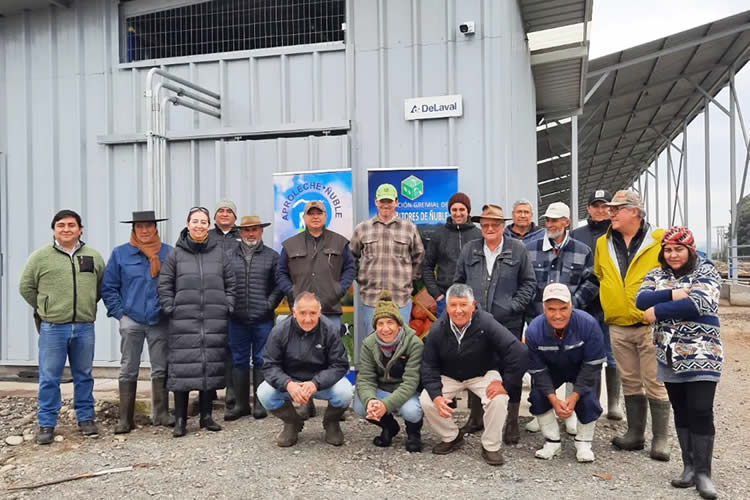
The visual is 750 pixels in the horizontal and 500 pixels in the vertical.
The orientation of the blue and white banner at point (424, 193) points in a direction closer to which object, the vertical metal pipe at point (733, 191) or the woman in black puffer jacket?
the woman in black puffer jacket

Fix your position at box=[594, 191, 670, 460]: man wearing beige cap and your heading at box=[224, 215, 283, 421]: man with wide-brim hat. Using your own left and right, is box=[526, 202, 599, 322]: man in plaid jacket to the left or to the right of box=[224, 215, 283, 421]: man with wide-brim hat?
right

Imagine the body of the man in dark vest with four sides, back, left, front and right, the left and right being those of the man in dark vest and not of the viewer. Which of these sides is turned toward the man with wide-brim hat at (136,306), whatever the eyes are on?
right

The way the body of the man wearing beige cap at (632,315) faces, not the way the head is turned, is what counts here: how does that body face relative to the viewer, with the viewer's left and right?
facing the viewer and to the left of the viewer

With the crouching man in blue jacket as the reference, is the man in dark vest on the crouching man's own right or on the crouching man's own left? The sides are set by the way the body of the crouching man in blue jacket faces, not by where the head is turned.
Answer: on the crouching man's own right

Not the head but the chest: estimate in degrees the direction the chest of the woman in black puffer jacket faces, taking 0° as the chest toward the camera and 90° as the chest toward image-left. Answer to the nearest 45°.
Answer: approximately 0°

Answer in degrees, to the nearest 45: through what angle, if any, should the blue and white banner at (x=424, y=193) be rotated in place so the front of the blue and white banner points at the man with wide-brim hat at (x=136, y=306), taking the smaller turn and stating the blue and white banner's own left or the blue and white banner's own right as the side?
approximately 90° to the blue and white banner's own right
